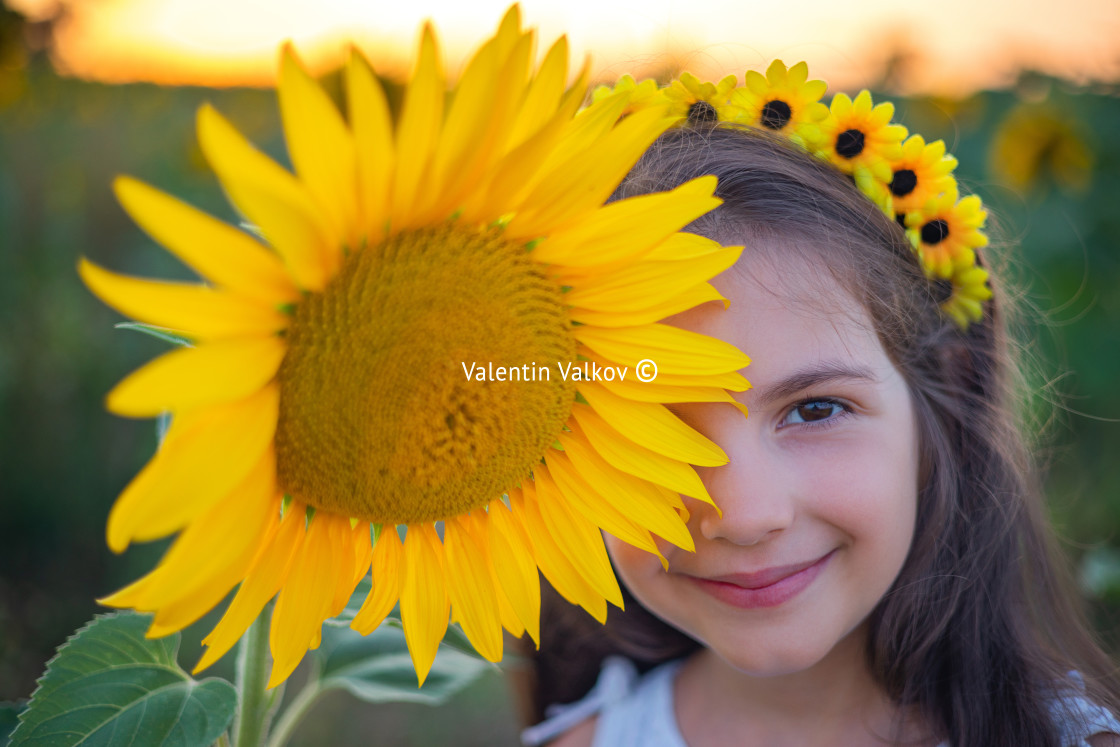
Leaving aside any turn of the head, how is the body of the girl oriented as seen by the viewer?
toward the camera

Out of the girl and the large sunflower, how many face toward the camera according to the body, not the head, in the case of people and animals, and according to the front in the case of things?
2

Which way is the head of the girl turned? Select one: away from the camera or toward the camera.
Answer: toward the camera

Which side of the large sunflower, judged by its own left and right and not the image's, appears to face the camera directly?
front

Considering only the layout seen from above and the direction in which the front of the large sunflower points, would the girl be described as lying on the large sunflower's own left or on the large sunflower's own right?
on the large sunflower's own left

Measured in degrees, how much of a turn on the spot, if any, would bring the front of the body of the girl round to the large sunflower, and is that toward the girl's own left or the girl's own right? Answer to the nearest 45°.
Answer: approximately 45° to the girl's own right
